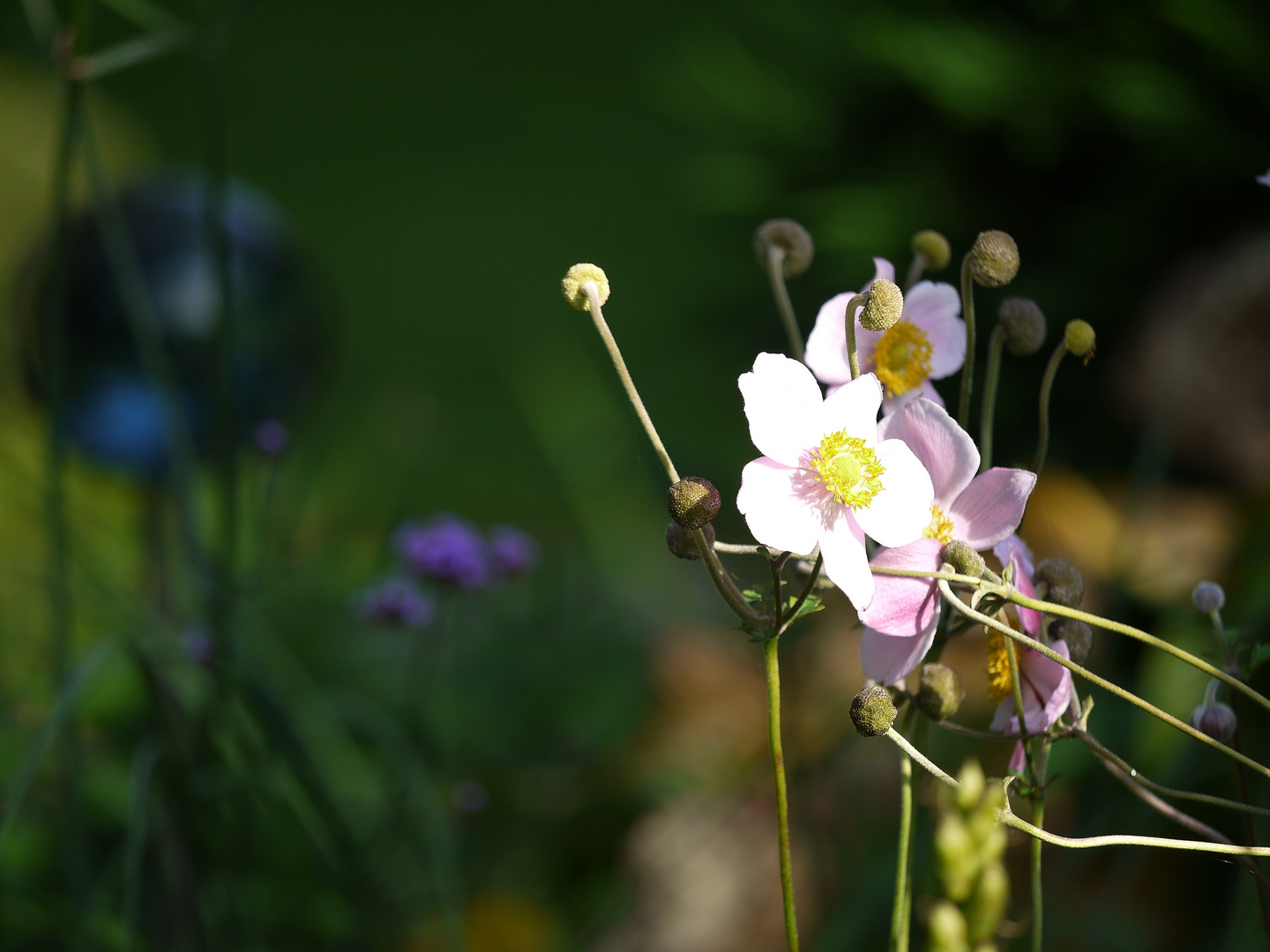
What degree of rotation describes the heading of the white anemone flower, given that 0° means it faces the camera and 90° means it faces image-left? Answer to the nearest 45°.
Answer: approximately 0°
